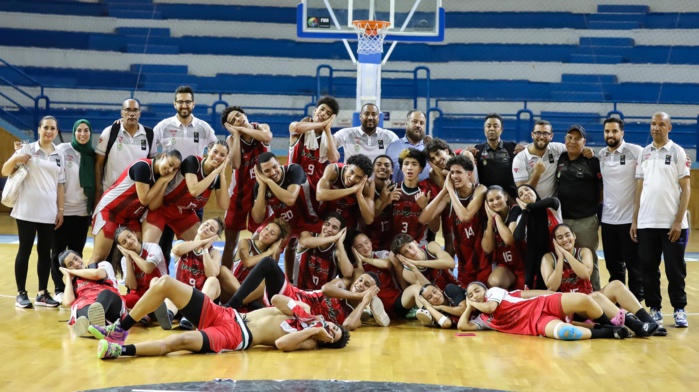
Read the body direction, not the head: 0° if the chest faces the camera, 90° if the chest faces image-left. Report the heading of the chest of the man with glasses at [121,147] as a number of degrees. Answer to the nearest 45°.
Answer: approximately 0°

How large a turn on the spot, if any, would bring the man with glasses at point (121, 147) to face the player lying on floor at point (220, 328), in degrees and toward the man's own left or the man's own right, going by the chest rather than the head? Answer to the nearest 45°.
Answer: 0° — they already face them

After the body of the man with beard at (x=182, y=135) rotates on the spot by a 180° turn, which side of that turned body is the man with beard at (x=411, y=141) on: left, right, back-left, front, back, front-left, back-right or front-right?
right

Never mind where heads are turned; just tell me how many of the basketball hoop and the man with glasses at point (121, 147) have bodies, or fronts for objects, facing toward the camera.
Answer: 2

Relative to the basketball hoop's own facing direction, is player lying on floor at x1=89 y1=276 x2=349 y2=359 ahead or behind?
ahead

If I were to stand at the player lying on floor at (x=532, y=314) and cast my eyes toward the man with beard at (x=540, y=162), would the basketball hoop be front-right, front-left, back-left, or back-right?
front-left

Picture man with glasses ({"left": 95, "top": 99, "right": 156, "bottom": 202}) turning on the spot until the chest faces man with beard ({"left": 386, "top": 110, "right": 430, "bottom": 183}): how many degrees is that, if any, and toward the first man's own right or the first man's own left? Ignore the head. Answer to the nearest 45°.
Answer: approximately 90° to the first man's own left

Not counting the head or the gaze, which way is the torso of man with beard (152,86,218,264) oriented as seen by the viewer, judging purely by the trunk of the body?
toward the camera

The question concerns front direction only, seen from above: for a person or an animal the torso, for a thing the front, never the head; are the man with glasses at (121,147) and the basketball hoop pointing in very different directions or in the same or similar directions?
same or similar directions

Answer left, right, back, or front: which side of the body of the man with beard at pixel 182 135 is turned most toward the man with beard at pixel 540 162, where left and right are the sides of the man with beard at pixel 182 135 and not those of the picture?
left
